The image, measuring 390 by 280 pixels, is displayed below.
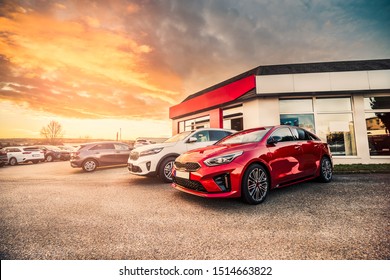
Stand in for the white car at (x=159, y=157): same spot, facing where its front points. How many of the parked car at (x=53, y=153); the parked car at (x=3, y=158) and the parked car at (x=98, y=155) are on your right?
3

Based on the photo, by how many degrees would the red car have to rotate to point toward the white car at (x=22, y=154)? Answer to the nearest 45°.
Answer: approximately 45° to its right

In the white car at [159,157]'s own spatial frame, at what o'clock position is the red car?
The red car is roughly at 9 o'clock from the white car.

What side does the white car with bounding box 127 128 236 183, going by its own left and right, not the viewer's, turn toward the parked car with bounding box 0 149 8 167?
right

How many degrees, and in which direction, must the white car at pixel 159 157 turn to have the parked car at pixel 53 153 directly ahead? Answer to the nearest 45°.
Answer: approximately 90° to its right

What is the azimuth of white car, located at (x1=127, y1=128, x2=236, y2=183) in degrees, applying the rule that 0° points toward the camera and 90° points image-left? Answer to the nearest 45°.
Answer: approximately 45°

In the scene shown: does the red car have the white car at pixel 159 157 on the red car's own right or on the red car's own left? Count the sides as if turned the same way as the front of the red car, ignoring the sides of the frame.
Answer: on the red car's own right

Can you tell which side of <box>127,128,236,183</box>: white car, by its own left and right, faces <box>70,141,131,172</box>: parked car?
right

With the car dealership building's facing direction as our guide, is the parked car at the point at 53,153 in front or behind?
in front
